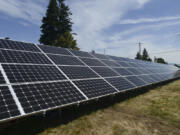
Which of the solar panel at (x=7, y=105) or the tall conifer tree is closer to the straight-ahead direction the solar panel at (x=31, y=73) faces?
the solar panel

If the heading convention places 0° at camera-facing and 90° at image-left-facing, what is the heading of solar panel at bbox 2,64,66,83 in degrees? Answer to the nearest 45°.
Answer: approximately 315°

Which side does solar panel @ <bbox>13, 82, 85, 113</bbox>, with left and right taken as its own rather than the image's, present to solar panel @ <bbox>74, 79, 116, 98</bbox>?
left

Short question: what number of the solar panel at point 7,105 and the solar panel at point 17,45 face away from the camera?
0

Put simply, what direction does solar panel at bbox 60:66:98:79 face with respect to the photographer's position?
facing the viewer and to the right of the viewer

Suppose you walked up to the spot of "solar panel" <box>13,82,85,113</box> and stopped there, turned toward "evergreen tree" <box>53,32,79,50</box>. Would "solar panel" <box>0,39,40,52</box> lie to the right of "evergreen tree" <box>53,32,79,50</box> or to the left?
left

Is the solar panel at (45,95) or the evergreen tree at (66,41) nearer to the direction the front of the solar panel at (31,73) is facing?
the solar panel

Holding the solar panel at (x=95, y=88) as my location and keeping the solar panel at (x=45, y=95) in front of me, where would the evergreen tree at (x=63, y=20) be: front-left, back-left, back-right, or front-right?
back-right

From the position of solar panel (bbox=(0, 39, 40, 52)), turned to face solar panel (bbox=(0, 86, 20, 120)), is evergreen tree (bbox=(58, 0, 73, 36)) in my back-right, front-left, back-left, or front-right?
back-left

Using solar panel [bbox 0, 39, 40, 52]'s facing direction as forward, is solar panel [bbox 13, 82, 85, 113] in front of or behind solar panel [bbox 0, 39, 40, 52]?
in front
